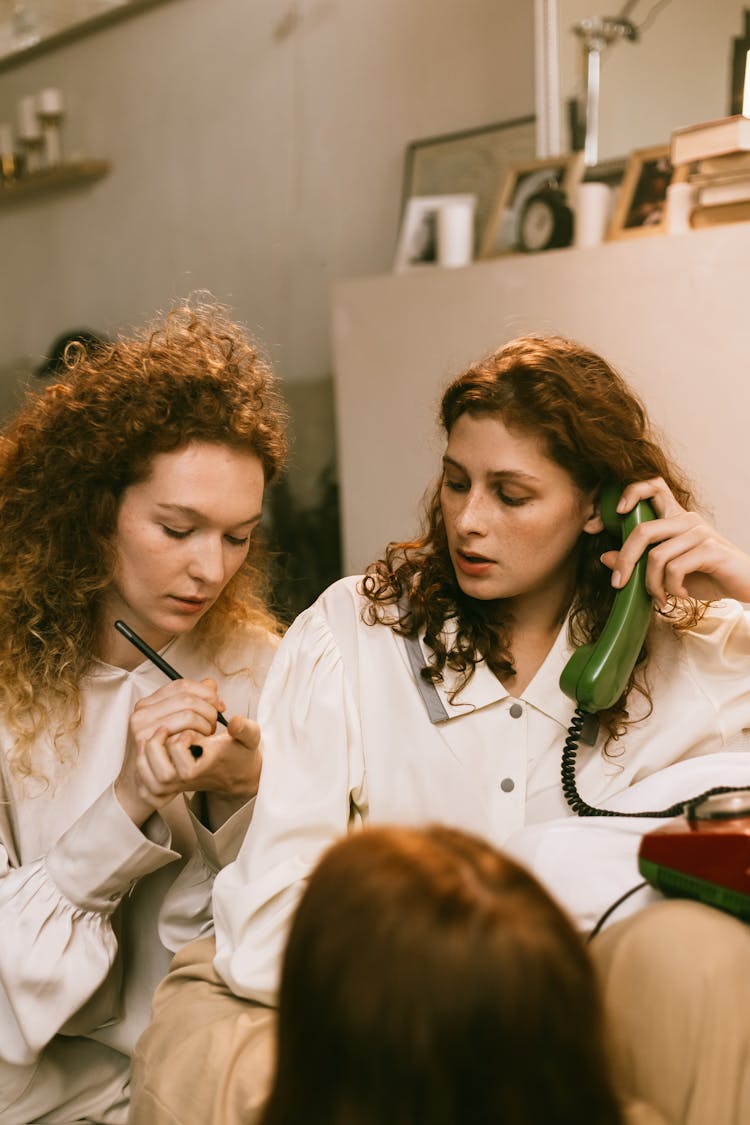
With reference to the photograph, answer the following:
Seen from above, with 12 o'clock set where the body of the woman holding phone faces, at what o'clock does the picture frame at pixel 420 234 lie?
The picture frame is roughly at 6 o'clock from the woman holding phone.

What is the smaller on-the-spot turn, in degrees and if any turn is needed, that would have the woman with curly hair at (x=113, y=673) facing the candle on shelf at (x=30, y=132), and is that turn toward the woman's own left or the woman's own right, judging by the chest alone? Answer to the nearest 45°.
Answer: approximately 135° to the woman's own left

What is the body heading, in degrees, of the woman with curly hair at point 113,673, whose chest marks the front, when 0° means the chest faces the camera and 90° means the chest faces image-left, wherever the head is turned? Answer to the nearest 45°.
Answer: approximately 315°

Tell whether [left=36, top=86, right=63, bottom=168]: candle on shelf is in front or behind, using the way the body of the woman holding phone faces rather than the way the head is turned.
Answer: behind

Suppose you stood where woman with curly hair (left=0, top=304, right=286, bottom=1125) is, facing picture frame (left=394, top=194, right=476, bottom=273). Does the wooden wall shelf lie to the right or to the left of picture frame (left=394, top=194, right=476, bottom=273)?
left

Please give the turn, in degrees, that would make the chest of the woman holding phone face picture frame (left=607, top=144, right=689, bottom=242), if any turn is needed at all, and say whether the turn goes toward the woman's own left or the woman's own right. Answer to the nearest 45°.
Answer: approximately 180°

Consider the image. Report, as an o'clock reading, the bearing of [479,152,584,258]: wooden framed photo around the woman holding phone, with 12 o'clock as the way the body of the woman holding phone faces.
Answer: The wooden framed photo is roughly at 6 o'clock from the woman holding phone.

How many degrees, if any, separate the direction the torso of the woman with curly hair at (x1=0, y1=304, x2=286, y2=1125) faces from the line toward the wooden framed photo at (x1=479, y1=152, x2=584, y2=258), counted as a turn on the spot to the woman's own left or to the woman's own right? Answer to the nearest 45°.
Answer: approximately 90° to the woman's own left

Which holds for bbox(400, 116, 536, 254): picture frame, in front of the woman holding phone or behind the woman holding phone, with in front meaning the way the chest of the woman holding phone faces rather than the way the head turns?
behind
